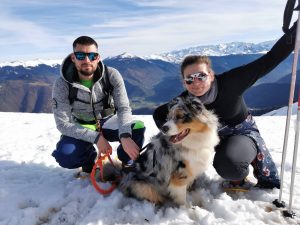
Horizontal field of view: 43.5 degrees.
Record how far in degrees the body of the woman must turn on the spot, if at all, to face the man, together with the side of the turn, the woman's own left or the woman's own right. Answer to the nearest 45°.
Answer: approximately 45° to the woman's own right

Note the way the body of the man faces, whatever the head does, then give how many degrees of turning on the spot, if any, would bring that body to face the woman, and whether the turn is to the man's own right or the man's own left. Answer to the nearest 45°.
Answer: approximately 45° to the man's own left

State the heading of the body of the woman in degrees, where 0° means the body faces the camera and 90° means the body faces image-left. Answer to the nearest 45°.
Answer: approximately 45°
